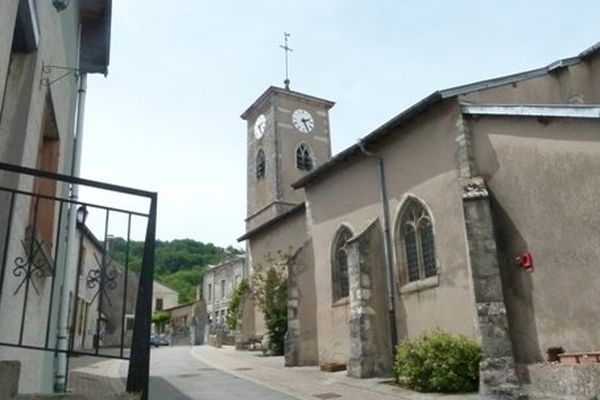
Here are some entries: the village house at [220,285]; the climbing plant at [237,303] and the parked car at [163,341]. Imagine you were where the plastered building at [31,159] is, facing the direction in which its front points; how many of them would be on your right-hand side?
0

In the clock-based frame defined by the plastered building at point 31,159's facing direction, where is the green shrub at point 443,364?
The green shrub is roughly at 11 o'clock from the plastered building.

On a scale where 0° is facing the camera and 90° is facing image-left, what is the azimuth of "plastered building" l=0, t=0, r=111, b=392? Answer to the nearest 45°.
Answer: approximately 270°

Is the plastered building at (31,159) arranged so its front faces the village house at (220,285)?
no

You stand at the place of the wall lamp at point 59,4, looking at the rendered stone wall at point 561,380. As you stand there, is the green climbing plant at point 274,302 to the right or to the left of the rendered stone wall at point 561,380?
left

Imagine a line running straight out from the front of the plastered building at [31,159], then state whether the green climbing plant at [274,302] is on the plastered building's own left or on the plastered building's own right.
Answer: on the plastered building's own left

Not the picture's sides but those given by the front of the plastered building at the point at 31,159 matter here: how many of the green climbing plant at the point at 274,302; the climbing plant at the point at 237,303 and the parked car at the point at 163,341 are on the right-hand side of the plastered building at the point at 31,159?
0

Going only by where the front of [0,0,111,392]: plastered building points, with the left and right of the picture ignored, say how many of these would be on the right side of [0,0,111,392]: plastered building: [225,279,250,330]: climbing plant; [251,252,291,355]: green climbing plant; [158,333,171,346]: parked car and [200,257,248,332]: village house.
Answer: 0

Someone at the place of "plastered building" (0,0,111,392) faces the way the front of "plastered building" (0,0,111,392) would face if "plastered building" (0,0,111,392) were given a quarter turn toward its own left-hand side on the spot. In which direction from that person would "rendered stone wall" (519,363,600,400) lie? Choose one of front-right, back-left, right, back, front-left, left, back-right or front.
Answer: right

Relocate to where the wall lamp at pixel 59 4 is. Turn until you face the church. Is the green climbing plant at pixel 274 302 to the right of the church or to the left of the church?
left

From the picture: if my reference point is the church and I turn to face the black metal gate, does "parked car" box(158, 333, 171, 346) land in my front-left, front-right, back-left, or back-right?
back-right

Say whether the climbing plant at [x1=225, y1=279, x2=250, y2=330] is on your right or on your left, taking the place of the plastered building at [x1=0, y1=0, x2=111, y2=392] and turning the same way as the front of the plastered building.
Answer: on your left

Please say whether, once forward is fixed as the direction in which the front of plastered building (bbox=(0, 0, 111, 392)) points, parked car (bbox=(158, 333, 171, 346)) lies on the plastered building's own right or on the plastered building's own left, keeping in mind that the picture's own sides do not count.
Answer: on the plastered building's own left
